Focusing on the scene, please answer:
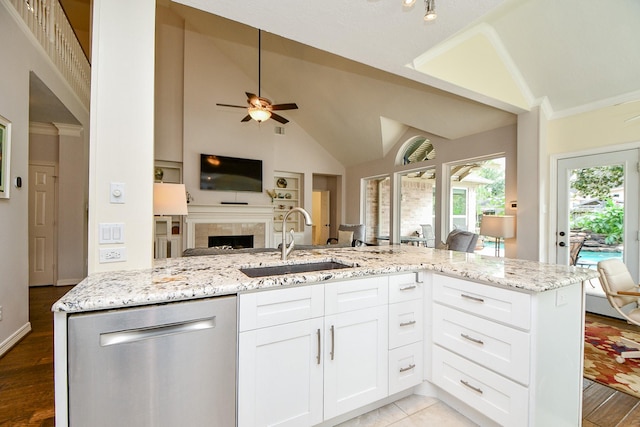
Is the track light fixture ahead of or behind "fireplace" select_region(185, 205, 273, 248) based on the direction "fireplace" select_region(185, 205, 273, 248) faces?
ahead

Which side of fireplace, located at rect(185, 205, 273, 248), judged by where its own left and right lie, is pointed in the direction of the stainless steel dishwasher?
front

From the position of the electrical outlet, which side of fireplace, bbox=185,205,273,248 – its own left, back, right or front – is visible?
front

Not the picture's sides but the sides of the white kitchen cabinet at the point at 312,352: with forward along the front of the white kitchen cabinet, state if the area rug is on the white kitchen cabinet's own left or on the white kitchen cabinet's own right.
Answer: on the white kitchen cabinet's own left

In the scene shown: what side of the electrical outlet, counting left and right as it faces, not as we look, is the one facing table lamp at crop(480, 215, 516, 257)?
left

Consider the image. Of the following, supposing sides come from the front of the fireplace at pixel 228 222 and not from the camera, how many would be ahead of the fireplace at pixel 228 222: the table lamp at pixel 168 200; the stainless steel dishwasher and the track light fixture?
3

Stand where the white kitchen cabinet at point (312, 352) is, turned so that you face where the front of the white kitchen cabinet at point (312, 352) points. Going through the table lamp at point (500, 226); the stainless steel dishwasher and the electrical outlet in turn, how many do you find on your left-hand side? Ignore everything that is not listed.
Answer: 1

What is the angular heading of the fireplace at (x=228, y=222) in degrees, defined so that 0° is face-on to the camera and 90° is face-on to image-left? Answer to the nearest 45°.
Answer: approximately 0°

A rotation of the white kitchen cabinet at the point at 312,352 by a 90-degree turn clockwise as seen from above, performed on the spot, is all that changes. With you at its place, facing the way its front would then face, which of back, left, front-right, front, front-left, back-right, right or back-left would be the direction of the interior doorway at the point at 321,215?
back-right
